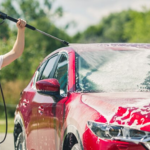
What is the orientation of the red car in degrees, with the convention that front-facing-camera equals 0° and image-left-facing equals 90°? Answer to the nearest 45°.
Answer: approximately 315°
